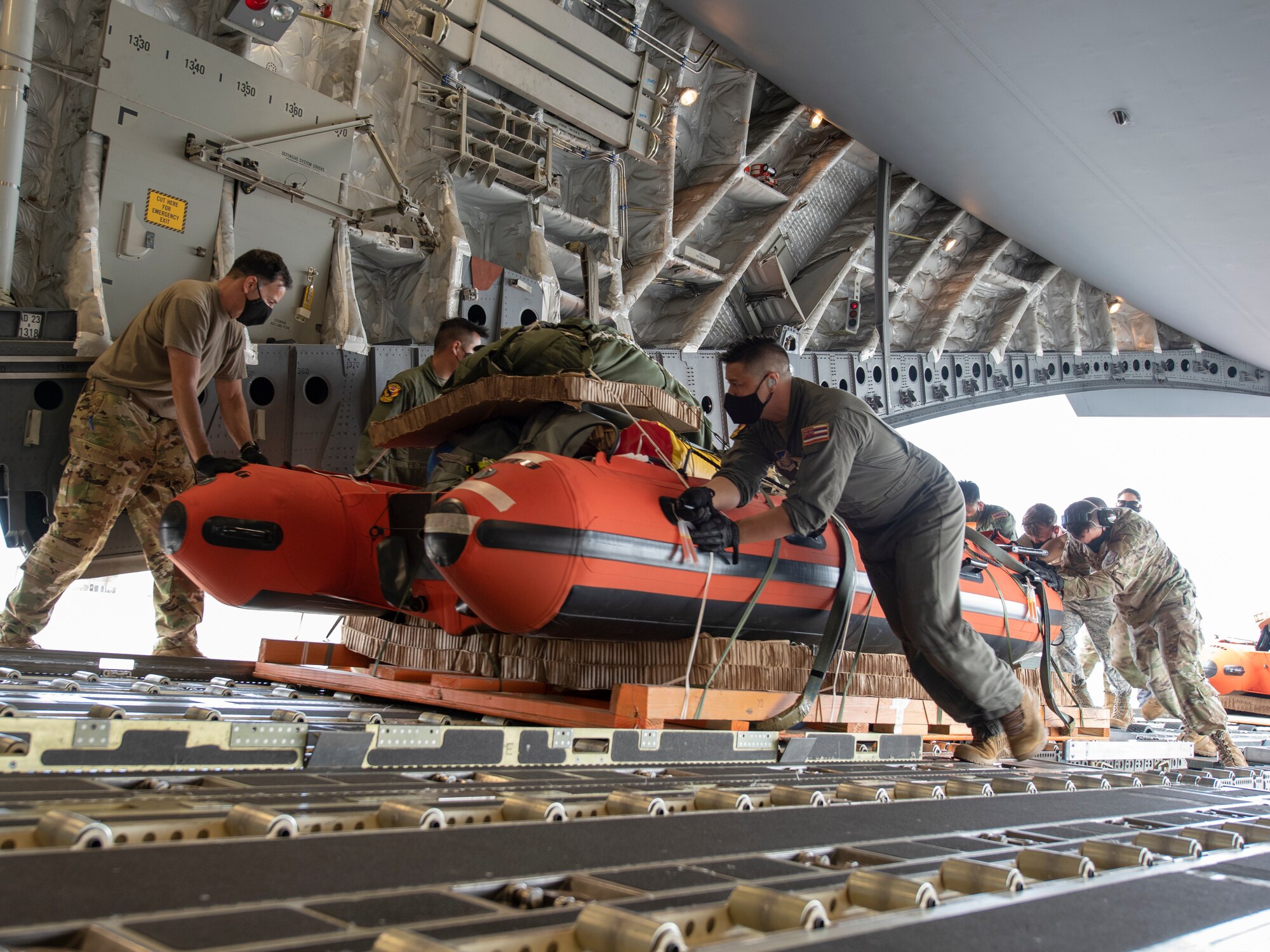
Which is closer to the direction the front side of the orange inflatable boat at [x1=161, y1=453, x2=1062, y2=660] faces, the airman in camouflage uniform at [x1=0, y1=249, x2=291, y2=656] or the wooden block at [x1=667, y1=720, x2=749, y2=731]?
the wooden block

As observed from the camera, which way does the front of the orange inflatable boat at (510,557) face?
facing away from the viewer and to the right of the viewer

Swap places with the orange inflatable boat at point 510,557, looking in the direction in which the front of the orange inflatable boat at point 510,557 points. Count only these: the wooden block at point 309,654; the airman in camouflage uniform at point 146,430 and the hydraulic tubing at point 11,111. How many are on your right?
0

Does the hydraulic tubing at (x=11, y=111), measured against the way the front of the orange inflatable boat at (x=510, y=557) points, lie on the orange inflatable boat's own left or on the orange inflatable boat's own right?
on the orange inflatable boat's own left

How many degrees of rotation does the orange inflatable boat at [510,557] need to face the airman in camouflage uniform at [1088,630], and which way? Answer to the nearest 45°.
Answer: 0° — it already faces them

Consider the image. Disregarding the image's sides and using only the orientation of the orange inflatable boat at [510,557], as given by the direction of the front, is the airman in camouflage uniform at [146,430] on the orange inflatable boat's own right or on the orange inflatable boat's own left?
on the orange inflatable boat's own left

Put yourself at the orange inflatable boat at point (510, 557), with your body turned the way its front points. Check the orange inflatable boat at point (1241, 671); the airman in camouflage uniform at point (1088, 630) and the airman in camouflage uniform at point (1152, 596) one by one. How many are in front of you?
3

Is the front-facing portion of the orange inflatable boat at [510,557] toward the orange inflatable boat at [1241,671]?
yes

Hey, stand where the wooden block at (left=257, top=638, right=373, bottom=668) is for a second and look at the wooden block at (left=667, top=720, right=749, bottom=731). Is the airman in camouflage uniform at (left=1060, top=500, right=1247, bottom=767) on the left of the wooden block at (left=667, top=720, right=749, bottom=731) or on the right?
left

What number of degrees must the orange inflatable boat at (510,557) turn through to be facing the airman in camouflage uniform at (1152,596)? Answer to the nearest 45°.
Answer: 0° — it already faces them
